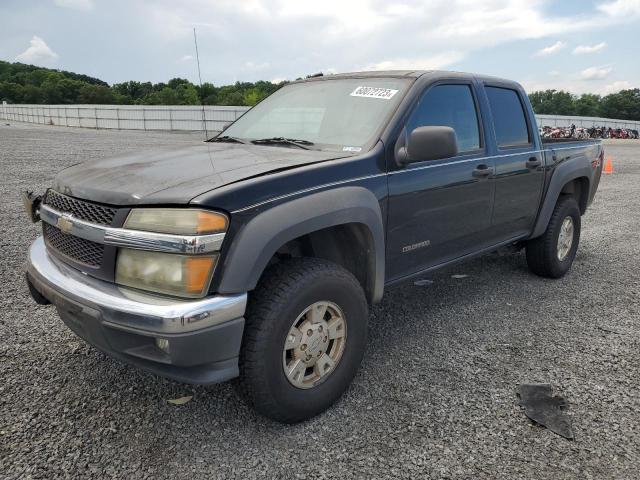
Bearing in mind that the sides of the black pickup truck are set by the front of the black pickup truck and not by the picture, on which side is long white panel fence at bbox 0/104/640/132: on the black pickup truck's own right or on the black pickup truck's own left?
on the black pickup truck's own right

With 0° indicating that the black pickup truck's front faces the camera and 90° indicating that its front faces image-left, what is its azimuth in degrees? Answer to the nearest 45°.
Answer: approximately 45°
